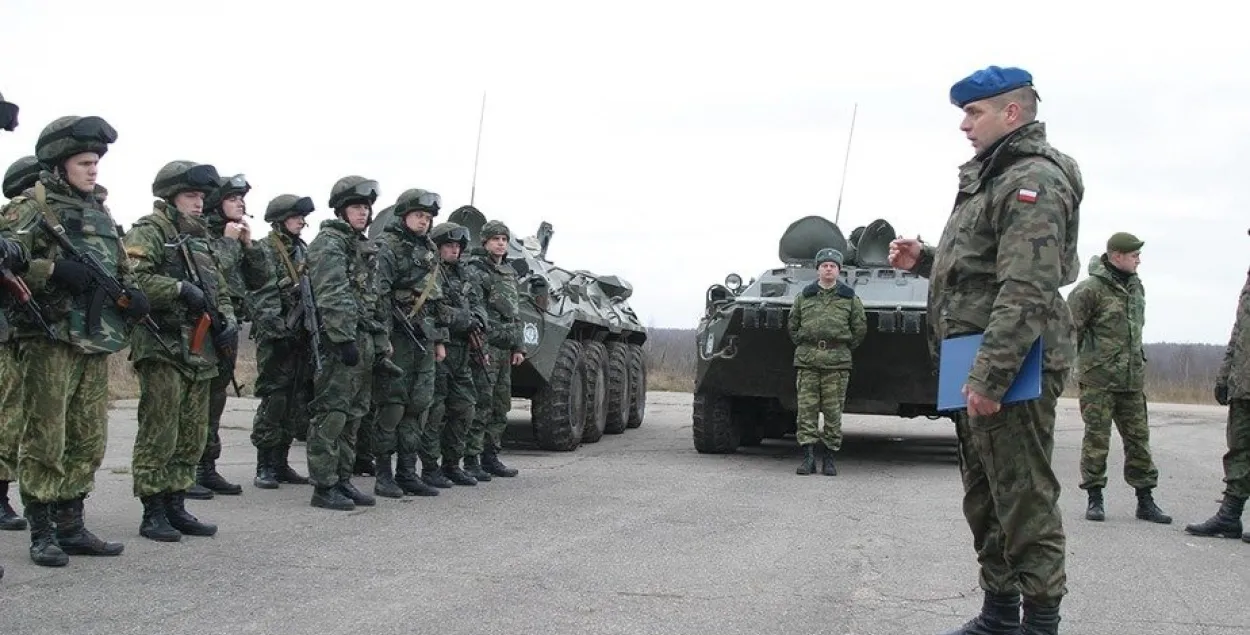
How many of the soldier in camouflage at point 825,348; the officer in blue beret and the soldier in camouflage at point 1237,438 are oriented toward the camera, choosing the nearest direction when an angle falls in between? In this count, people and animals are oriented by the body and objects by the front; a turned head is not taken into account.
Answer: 1

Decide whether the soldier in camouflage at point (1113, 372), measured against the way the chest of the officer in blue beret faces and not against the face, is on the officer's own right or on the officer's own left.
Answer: on the officer's own right

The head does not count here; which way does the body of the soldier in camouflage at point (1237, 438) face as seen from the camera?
to the viewer's left

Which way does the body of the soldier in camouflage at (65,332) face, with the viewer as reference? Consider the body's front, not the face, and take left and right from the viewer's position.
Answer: facing the viewer and to the right of the viewer

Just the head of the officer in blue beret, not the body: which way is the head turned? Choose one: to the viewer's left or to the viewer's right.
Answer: to the viewer's left

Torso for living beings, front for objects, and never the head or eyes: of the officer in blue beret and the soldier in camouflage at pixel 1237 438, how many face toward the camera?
0

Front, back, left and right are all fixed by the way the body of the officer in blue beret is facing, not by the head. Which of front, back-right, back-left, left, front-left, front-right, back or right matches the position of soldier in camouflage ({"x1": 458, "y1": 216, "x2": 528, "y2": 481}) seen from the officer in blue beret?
front-right

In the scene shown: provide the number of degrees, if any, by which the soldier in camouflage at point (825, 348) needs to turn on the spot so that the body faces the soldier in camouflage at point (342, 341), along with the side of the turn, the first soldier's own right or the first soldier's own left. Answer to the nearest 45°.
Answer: approximately 45° to the first soldier's own right
